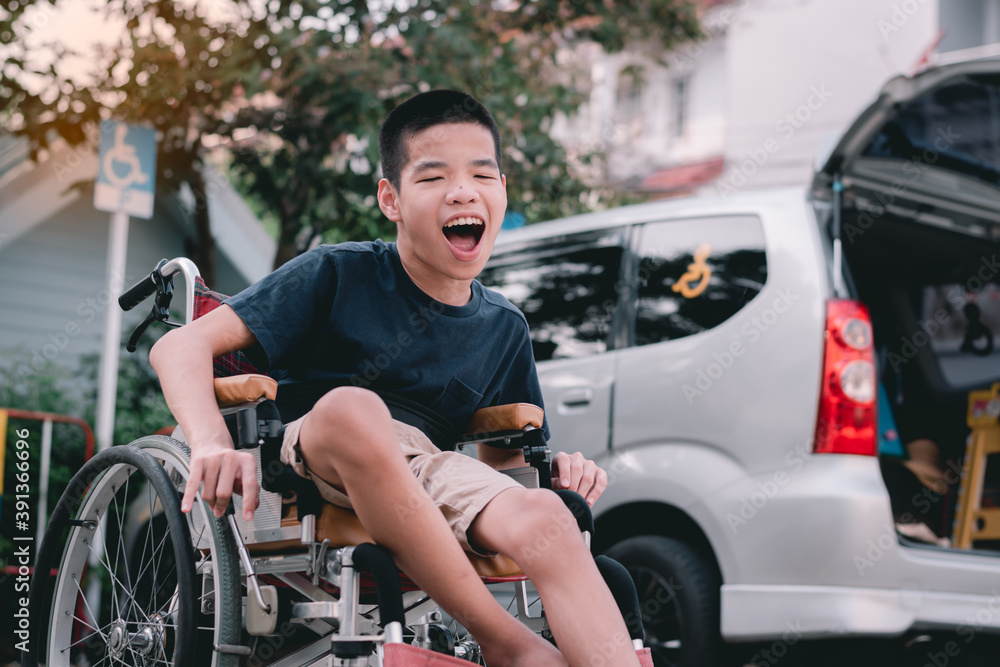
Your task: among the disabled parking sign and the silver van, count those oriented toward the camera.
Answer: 1

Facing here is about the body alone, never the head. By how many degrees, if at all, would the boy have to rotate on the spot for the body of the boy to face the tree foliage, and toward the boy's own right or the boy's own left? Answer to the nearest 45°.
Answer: approximately 135° to the boy's own left

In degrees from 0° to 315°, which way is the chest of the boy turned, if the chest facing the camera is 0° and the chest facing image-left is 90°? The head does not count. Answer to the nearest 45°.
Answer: approximately 315°

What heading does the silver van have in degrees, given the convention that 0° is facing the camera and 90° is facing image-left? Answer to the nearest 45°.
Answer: approximately 135°

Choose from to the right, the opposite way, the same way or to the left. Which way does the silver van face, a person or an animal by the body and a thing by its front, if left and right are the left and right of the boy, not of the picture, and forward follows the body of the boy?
the opposite way

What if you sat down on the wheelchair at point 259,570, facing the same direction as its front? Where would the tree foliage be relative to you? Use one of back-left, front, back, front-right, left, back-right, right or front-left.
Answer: back-left

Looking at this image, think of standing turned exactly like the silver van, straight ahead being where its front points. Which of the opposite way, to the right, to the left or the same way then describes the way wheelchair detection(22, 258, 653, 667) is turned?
the opposite way

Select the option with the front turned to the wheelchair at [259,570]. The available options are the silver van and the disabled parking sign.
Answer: the disabled parking sign
